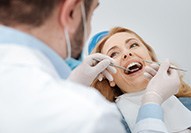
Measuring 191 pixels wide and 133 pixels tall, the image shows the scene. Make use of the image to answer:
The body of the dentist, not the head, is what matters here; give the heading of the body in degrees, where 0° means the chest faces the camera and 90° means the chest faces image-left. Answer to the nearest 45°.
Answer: approximately 225°

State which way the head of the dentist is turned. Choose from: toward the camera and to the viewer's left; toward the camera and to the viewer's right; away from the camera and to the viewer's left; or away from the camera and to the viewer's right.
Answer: away from the camera and to the viewer's right

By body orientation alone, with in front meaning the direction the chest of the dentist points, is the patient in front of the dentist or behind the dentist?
in front
